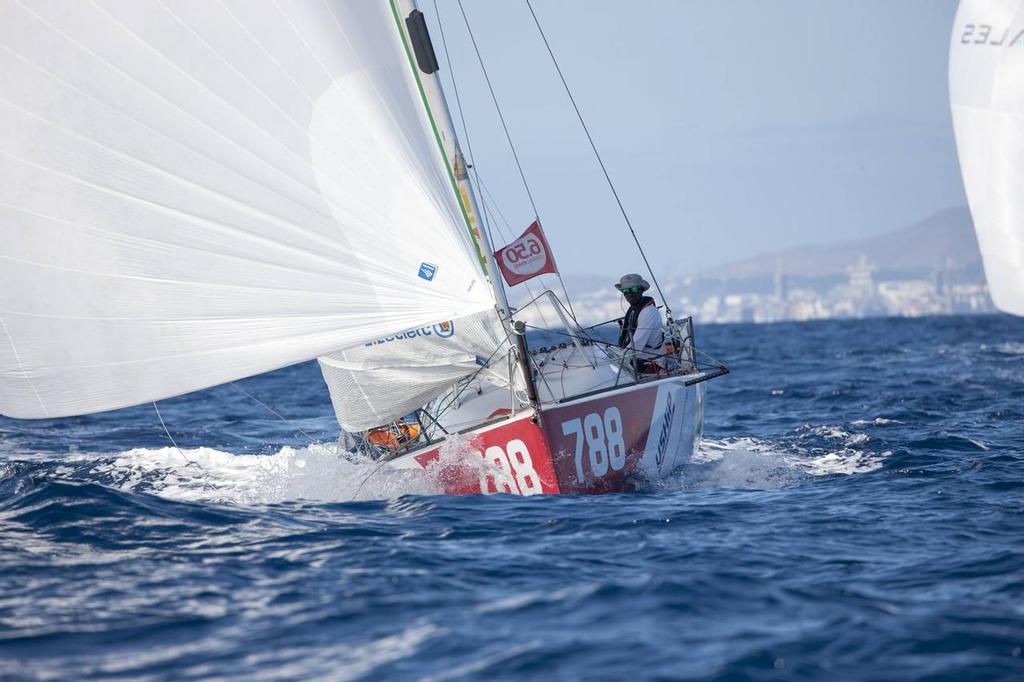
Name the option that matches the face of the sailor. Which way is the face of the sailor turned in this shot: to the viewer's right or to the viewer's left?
to the viewer's left

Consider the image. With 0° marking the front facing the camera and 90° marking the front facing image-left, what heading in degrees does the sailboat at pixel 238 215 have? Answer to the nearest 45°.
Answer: approximately 0°
